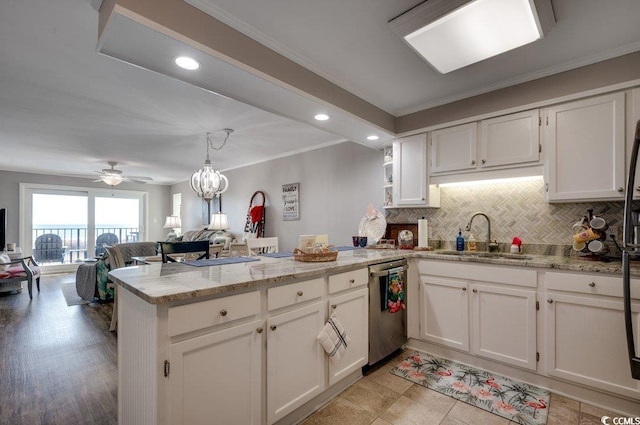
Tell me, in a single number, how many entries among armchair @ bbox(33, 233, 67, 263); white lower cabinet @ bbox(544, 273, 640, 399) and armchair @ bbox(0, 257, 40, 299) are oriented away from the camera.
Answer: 1

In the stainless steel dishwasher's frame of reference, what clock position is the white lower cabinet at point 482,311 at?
The white lower cabinet is roughly at 10 o'clock from the stainless steel dishwasher.

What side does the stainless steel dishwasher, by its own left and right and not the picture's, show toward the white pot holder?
right

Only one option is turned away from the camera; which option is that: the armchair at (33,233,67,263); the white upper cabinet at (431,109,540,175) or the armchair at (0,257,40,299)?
the armchair at (33,233,67,263)

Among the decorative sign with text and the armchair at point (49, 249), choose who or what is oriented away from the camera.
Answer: the armchair

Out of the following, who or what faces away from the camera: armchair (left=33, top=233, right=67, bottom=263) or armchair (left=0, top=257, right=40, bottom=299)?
armchair (left=33, top=233, right=67, bottom=263)

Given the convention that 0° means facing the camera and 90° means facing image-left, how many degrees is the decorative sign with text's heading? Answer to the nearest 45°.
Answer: approximately 45°

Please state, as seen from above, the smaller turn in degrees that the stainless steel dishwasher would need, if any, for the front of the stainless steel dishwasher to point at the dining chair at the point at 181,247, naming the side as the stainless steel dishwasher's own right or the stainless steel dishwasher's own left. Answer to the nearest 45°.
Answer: approximately 135° to the stainless steel dishwasher's own right

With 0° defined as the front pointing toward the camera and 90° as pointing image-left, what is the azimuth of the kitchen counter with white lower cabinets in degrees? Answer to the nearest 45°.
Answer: approximately 315°

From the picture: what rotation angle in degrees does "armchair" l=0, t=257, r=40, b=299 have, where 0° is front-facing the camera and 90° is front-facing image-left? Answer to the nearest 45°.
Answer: approximately 270°

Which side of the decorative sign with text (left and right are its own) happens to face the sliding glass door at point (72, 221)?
right

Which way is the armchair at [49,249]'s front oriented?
away from the camera

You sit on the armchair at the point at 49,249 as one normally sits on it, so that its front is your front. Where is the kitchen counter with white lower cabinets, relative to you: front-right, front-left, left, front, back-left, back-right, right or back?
back

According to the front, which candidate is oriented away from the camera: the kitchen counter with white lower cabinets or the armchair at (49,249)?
the armchair
